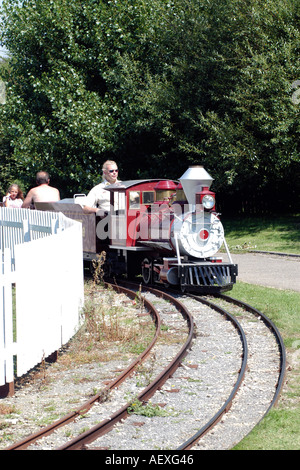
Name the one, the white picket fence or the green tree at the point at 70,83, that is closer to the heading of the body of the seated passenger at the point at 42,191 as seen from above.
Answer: the green tree

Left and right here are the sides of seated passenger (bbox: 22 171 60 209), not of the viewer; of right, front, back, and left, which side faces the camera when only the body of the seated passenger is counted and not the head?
back

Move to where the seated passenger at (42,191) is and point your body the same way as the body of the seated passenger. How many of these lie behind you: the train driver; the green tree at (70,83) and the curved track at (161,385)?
1

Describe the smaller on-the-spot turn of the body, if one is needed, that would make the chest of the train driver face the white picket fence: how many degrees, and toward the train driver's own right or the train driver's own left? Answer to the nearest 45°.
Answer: approximately 45° to the train driver's own right

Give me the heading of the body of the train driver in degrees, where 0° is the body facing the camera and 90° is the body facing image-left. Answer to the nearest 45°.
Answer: approximately 315°

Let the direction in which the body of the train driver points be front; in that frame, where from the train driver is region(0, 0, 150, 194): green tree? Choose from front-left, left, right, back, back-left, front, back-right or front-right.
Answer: back-left

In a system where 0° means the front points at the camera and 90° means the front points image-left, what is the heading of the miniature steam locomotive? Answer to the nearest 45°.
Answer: approximately 315°

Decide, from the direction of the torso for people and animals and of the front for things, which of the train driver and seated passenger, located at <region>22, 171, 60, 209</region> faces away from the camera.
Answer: the seated passenger

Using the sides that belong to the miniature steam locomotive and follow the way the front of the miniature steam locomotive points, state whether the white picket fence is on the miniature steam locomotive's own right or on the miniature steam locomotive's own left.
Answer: on the miniature steam locomotive's own right

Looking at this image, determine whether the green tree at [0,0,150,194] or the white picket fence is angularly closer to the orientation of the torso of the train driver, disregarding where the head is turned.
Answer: the white picket fence

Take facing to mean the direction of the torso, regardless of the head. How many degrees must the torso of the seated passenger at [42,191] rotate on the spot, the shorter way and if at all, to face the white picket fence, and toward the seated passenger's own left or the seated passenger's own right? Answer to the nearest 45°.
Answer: approximately 180°
